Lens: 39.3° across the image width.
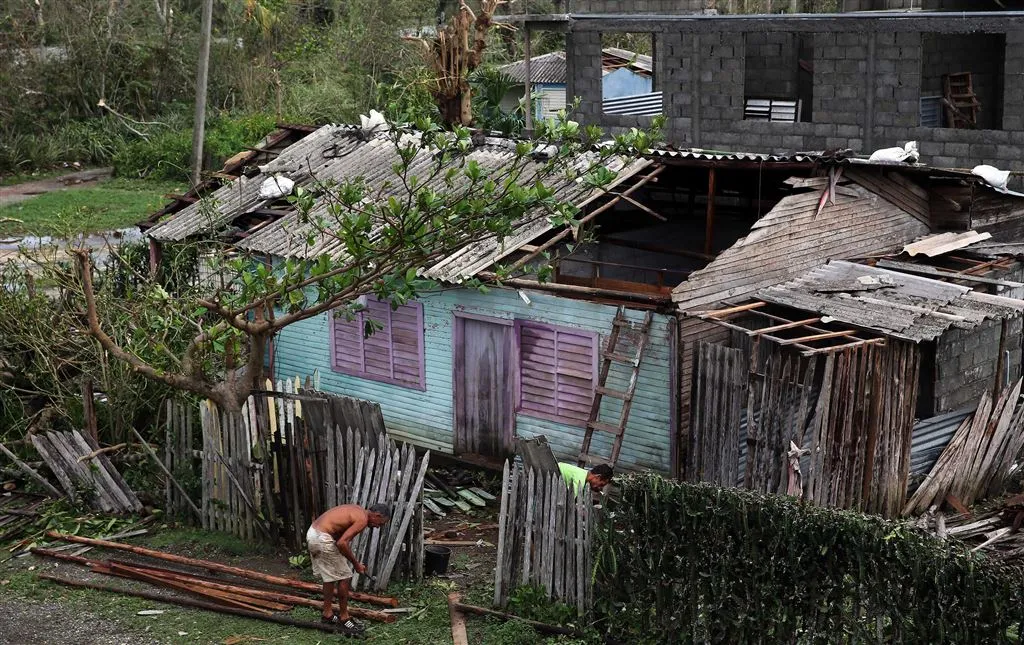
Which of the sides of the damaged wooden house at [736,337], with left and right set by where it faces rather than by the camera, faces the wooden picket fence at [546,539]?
front

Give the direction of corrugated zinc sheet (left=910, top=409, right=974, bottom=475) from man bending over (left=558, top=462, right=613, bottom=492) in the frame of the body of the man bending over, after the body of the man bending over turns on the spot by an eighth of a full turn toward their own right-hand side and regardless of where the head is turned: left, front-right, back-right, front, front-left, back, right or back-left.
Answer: left

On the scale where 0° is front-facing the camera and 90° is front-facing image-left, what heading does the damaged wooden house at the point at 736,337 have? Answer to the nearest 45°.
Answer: approximately 45°

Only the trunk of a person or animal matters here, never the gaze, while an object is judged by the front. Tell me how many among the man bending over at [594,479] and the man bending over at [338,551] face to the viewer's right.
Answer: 2

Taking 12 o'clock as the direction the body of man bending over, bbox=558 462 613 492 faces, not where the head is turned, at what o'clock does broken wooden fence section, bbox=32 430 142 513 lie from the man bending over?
The broken wooden fence section is roughly at 7 o'clock from the man bending over.

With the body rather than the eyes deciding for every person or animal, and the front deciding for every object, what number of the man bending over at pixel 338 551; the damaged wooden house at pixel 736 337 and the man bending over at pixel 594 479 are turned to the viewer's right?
2

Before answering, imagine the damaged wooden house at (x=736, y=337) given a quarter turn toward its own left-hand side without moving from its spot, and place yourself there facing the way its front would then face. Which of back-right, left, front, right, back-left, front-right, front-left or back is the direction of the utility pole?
back

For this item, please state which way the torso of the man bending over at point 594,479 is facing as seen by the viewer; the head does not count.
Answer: to the viewer's right

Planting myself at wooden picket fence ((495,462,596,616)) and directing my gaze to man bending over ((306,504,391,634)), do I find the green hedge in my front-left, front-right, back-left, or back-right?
back-left

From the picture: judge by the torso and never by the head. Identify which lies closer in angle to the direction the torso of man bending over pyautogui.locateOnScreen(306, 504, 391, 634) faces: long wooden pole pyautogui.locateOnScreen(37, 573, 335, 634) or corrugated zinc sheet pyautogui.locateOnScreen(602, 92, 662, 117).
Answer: the corrugated zinc sheet

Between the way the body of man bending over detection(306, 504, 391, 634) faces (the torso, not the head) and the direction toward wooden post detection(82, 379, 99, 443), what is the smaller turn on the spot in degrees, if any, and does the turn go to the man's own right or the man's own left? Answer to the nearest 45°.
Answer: approximately 135° to the man's own left

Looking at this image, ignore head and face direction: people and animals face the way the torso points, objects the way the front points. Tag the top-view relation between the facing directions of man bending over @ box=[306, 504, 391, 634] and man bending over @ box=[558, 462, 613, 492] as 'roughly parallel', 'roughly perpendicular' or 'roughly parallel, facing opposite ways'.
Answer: roughly parallel

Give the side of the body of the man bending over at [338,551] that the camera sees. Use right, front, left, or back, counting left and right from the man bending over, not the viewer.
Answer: right

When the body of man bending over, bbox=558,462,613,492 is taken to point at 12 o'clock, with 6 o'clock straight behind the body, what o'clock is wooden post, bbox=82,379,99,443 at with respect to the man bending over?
The wooden post is roughly at 7 o'clock from the man bending over.

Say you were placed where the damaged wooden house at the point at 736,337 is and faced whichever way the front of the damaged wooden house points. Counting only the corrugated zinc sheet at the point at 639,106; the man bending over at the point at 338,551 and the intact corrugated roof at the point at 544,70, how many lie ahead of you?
1
